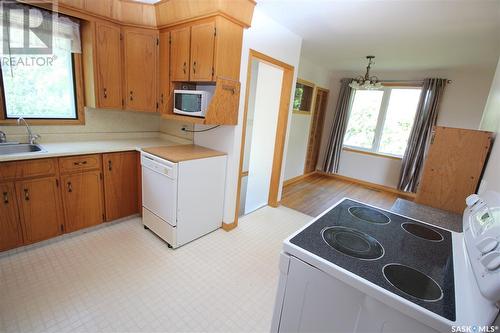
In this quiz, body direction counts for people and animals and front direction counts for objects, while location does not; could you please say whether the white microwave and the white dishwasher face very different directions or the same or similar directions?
same or similar directions

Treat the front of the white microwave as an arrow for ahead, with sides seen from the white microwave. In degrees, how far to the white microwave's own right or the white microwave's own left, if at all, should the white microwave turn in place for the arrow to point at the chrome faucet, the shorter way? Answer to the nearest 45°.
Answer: approximately 45° to the white microwave's own right

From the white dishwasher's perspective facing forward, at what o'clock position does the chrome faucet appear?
The chrome faucet is roughly at 2 o'clock from the white dishwasher.

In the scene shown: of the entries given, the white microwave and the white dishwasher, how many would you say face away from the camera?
0

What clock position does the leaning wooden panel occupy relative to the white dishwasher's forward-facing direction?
The leaning wooden panel is roughly at 8 o'clock from the white dishwasher.

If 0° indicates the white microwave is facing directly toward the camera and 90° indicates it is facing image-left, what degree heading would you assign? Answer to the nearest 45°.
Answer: approximately 45°

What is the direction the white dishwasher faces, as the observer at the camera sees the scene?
facing the viewer and to the left of the viewer

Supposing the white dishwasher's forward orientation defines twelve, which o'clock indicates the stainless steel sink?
The stainless steel sink is roughly at 2 o'clock from the white dishwasher.

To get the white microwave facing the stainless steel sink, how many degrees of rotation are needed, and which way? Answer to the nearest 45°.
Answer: approximately 45° to its right

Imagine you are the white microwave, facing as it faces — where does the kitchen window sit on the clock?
The kitchen window is roughly at 2 o'clock from the white microwave.
